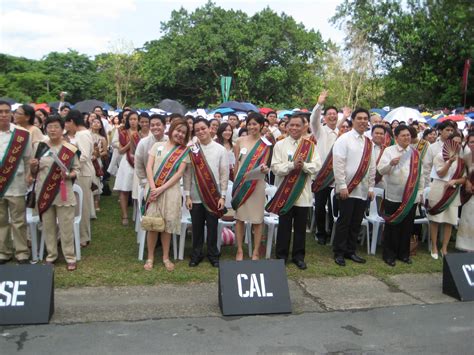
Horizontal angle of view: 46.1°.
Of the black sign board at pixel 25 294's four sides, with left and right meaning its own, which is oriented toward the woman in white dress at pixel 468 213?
left

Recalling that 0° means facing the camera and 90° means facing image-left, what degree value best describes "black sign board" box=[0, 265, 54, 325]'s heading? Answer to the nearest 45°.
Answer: approximately 0°

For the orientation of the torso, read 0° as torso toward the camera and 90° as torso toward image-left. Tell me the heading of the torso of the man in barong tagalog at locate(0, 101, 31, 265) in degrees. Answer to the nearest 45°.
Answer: approximately 0°

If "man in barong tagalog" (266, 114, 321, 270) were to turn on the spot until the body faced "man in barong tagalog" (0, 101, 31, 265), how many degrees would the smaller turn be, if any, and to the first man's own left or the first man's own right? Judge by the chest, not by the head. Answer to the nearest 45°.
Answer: approximately 90° to the first man's own right

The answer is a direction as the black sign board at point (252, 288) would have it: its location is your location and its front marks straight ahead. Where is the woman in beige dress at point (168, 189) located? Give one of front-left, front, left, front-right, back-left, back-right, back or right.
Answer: back-right

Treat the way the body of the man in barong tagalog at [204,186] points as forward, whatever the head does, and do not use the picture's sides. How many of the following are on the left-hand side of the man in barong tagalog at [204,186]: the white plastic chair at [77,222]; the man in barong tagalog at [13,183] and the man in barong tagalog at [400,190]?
1

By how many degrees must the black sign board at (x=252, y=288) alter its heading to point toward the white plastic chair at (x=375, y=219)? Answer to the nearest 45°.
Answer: approximately 135° to its left

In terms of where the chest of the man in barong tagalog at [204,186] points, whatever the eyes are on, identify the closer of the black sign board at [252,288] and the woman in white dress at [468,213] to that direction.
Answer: the black sign board
